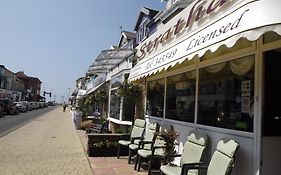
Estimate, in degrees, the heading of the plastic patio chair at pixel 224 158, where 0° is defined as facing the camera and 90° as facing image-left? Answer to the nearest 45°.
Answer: approximately 45°

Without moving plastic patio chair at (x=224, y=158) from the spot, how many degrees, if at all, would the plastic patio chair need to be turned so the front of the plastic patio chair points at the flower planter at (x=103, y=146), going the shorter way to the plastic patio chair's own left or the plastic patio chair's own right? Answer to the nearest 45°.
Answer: approximately 90° to the plastic patio chair's own right

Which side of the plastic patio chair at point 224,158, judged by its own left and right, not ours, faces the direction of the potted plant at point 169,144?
right

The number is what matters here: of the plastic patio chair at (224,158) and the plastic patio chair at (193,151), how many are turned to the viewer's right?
0

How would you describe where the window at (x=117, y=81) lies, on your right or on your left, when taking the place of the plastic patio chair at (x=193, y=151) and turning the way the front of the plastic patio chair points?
on your right

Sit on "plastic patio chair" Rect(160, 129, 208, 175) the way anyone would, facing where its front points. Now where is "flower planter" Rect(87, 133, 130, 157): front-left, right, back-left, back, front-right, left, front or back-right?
right

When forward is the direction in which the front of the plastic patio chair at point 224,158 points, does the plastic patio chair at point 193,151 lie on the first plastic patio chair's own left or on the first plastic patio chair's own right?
on the first plastic patio chair's own right

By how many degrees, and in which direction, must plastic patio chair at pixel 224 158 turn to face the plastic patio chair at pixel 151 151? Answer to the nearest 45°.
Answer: approximately 90° to its right

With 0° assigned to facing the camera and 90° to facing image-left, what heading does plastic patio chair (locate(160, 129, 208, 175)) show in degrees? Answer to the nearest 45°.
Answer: approximately 45°

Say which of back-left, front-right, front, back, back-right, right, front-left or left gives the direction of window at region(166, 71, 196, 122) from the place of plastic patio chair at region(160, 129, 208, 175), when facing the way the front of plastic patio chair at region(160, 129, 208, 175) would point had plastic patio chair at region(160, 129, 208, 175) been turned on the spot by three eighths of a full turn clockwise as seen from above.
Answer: front
